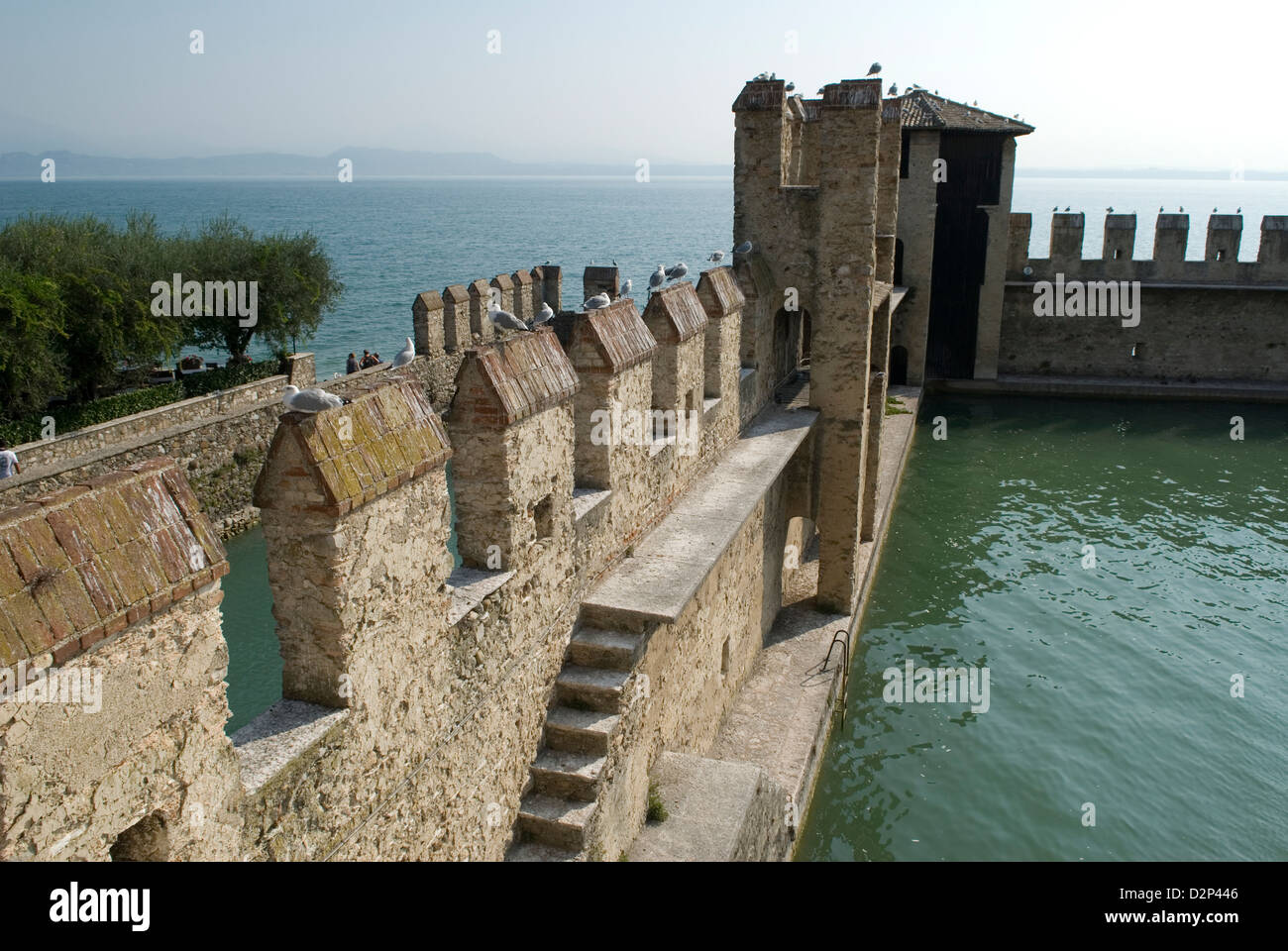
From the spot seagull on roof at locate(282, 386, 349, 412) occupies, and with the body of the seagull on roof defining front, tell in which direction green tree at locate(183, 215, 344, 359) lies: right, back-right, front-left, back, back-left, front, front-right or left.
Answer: right

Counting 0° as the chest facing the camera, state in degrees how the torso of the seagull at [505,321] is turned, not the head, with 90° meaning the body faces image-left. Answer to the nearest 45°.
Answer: approximately 90°

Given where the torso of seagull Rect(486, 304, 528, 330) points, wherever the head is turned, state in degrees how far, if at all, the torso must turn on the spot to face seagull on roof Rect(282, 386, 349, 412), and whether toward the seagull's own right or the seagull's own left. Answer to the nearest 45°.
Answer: approximately 90° to the seagull's own left

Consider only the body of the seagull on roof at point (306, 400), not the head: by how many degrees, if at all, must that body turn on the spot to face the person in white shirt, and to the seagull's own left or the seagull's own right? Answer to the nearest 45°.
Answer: approximately 45° to the seagull's own right

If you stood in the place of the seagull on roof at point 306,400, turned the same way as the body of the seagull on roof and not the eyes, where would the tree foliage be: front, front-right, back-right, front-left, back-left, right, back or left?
right
